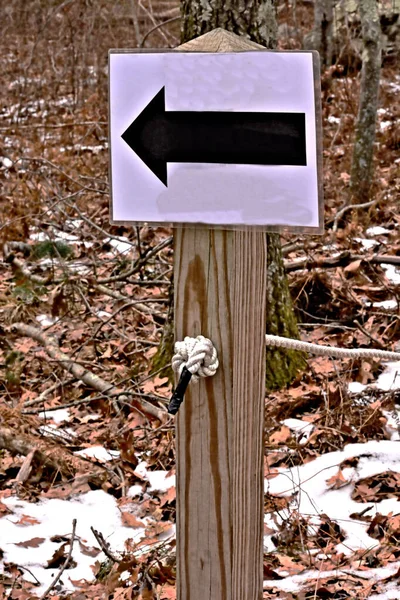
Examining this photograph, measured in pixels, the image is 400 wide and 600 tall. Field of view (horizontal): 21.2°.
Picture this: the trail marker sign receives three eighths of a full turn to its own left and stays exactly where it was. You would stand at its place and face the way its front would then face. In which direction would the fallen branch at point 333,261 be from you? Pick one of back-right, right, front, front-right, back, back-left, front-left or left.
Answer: front-left

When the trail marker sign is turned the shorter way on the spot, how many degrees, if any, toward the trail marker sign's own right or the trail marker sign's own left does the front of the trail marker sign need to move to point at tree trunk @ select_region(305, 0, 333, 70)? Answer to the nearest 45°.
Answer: approximately 180°

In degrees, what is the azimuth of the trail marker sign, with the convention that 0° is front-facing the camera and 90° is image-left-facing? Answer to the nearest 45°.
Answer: approximately 0°

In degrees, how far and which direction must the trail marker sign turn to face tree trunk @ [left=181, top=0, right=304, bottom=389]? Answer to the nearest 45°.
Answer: approximately 180°

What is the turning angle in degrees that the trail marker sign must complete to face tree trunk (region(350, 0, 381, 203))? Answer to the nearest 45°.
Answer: approximately 180°
